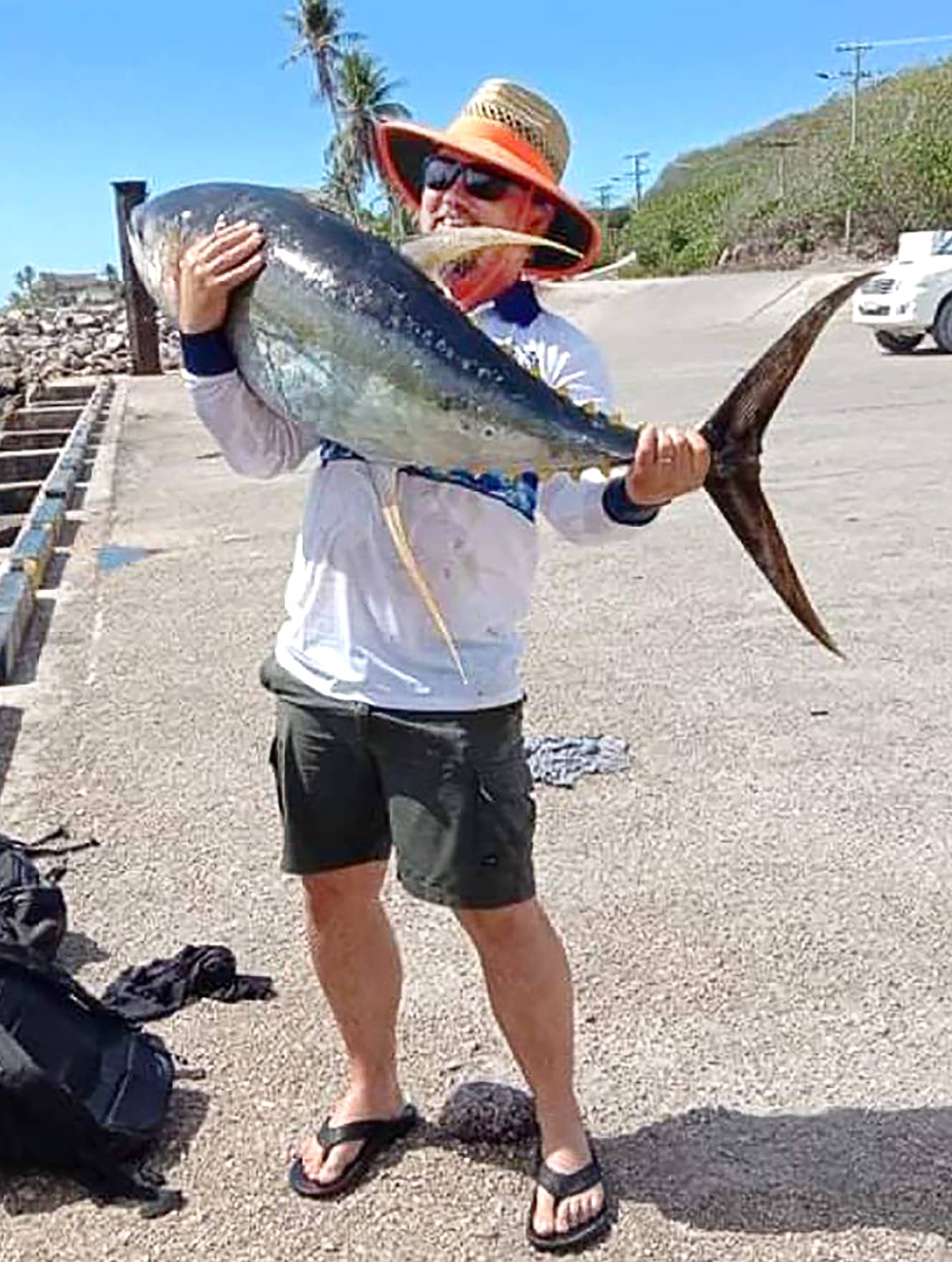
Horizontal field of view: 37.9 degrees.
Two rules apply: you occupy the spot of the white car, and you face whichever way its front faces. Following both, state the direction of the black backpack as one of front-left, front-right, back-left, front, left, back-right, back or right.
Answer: front-left

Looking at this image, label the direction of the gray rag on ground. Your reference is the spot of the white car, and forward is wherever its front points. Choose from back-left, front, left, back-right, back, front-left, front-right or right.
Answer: front-left

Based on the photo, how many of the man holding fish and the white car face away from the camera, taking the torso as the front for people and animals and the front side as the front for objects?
0

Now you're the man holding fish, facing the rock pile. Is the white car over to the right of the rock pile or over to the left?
right

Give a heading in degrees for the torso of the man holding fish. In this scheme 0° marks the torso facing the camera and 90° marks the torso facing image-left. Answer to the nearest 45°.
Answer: approximately 0°

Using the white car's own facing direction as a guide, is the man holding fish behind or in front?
in front

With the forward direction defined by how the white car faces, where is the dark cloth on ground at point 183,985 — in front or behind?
in front

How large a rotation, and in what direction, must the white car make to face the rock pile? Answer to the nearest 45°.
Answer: approximately 90° to its right

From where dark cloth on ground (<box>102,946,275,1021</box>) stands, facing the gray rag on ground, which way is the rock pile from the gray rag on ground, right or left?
left

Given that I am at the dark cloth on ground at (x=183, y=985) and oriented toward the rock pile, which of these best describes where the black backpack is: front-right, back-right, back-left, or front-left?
back-left

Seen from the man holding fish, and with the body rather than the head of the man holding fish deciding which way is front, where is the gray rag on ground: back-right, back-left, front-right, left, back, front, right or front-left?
back

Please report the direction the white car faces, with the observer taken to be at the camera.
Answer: facing the viewer and to the left of the viewer
